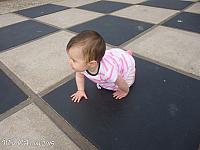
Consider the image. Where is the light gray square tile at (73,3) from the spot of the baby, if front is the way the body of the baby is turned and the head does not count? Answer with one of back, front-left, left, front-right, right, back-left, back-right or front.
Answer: back-right

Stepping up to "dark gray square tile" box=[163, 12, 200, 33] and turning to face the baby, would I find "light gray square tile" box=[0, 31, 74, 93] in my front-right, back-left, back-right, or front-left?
front-right

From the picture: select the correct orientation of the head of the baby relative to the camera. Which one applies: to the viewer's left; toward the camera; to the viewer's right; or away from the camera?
to the viewer's left

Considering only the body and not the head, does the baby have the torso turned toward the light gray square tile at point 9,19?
no

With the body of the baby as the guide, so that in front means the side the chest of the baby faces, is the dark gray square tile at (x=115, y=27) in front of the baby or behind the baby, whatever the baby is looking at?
behind

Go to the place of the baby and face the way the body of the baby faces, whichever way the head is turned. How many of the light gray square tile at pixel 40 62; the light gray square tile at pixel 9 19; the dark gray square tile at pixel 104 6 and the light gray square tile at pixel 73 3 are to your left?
0

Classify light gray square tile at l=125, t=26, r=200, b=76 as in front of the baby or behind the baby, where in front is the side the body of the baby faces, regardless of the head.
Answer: behind

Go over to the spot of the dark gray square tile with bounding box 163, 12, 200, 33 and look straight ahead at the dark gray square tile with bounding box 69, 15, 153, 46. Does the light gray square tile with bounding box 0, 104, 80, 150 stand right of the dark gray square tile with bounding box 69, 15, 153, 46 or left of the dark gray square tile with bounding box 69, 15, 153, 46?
left

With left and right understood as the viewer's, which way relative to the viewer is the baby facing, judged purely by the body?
facing the viewer and to the left of the viewer

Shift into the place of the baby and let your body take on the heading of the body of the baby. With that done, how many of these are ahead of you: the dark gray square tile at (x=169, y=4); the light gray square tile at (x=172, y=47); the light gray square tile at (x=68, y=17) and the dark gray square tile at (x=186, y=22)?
0

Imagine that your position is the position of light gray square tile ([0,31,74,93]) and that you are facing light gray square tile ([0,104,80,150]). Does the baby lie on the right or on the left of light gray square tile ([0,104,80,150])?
left

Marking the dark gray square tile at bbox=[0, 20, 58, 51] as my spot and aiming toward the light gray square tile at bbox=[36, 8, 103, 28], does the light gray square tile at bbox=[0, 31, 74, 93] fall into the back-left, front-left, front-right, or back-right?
back-right

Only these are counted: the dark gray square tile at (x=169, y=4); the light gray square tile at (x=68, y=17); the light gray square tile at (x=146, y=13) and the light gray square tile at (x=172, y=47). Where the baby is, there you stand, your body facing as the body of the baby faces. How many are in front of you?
0

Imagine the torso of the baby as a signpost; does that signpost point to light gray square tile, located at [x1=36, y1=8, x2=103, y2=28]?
no

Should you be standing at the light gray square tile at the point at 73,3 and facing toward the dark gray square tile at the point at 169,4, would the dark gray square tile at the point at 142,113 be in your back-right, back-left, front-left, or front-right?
front-right

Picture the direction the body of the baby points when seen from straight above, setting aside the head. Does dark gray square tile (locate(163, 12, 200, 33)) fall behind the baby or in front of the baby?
behind
